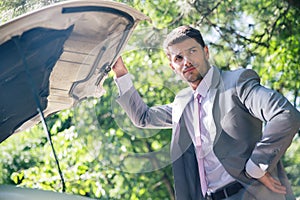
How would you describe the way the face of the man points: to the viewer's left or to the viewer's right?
to the viewer's left

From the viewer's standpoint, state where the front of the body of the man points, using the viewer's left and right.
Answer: facing the viewer and to the left of the viewer
